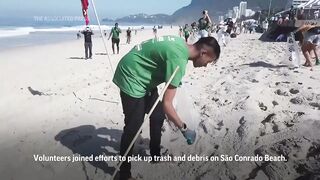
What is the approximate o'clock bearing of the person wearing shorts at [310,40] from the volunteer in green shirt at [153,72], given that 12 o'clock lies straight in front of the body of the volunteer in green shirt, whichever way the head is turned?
The person wearing shorts is roughly at 10 o'clock from the volunteer in green shirt.

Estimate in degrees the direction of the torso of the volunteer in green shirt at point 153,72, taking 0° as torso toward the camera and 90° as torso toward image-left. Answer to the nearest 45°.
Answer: approximately 270°
